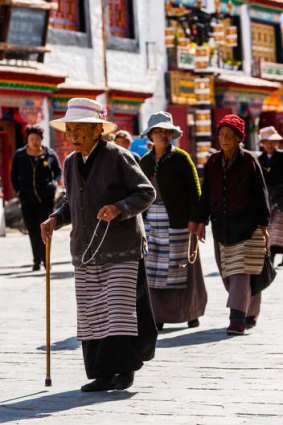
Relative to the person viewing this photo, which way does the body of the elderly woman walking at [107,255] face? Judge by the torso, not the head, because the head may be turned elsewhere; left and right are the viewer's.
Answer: facing the viewer and to the left of the viewer

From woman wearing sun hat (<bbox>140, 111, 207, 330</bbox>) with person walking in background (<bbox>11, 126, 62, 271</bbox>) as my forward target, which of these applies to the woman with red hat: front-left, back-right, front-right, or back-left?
back-right

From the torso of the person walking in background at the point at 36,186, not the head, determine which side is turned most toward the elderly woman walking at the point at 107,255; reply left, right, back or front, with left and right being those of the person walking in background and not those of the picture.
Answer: front

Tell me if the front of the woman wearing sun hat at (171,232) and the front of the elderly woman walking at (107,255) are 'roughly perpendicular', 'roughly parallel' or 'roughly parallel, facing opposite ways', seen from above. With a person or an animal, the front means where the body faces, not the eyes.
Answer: roughly parallel

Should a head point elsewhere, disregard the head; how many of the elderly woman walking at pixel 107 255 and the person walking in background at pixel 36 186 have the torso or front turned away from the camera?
0

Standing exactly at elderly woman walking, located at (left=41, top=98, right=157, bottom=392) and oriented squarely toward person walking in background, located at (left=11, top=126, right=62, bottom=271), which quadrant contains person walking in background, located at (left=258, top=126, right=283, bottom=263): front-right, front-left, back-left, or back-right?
front-right

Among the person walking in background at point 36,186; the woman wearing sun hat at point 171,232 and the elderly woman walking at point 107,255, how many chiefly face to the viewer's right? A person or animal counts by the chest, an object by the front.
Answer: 0

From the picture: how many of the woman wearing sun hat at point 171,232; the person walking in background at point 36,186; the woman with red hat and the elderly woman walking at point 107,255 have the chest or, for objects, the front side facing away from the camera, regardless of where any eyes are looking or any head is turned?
0

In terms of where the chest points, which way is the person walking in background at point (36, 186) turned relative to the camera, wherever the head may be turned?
toward the camera

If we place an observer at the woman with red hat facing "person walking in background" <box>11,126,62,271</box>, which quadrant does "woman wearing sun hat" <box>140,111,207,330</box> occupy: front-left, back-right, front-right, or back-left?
front-left

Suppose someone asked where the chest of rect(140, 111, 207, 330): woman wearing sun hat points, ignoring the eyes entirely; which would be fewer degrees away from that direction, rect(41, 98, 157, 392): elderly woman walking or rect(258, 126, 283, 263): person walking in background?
the elderly woman walking
